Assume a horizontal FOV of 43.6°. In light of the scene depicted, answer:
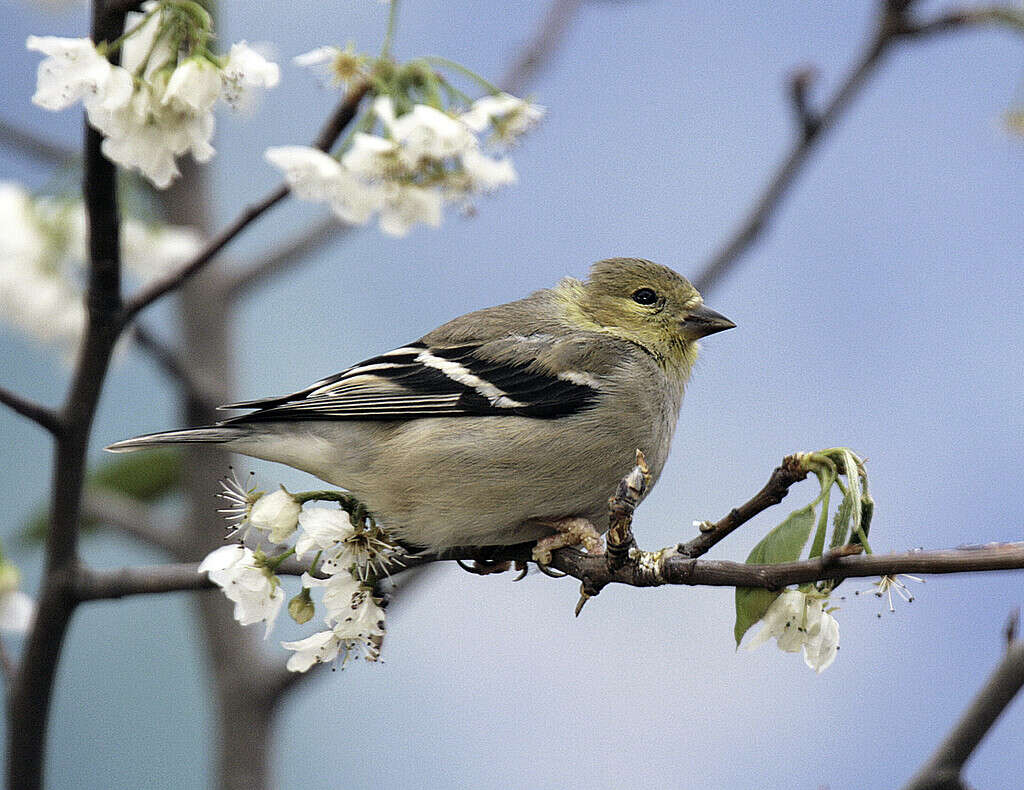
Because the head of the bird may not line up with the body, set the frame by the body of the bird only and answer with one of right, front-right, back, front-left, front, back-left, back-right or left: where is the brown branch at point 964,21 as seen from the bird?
front-left

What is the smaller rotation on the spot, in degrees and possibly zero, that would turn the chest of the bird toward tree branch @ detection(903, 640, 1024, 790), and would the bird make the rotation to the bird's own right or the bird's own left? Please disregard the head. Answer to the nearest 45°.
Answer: approximately 45° to the bird's own left

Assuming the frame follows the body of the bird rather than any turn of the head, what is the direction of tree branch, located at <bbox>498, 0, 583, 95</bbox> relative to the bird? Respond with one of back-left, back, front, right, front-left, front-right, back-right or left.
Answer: left

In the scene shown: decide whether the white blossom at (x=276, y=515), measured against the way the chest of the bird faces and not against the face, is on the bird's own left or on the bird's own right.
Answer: on the bird's own right

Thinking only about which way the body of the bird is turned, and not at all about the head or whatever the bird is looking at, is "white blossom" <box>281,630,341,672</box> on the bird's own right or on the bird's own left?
on the bird's own right

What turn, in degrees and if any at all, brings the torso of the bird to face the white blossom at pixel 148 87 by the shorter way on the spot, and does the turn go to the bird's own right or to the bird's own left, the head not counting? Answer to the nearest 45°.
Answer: approximately 180°

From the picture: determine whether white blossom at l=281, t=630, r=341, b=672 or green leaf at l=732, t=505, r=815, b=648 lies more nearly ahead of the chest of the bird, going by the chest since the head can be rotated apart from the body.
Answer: the green leaf

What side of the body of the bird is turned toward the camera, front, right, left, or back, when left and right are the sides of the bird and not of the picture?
right

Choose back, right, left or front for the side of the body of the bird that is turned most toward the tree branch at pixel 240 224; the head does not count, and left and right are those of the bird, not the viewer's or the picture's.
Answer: back

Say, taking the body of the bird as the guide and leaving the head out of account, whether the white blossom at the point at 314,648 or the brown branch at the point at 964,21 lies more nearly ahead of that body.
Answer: the brown branch
